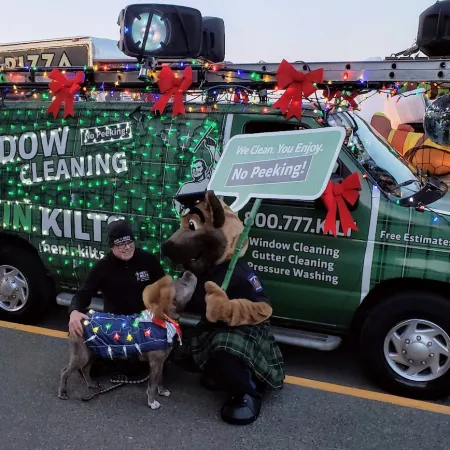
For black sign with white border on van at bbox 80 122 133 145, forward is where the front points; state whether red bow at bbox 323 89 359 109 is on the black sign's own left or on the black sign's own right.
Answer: on the black sign's own left

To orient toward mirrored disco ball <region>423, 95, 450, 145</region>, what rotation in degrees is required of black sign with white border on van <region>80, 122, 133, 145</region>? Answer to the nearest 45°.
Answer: approximately 90° to its left

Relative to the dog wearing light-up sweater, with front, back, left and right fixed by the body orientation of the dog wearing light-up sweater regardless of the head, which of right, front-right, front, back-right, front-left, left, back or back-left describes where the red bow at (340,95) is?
front-left

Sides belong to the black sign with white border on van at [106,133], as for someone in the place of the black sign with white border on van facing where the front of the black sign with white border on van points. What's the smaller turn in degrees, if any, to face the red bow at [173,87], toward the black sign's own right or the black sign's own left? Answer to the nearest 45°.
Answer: approximately 45° to the black sign's own left

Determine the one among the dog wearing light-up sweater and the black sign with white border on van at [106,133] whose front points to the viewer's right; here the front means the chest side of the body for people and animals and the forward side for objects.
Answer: the dog wearing light-up sweater

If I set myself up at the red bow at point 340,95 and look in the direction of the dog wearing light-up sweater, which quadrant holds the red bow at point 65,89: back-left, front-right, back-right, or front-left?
front-right

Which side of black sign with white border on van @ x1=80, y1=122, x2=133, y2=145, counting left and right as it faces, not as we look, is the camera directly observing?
front

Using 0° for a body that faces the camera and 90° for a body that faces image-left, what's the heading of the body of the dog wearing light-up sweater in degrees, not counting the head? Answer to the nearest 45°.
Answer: approximately 270°

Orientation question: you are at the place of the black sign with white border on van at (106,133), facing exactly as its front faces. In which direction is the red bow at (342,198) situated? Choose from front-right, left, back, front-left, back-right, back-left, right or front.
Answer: front-left
